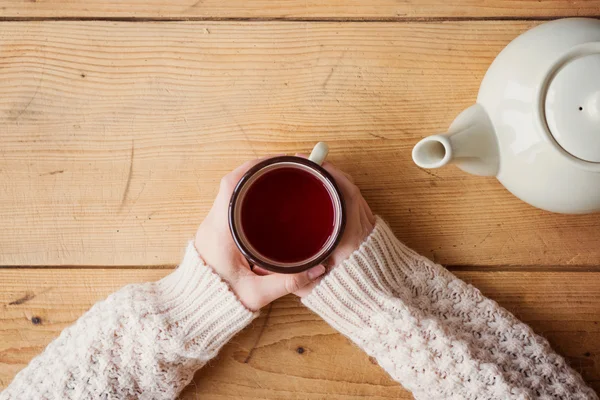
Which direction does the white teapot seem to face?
to the viewer's left
